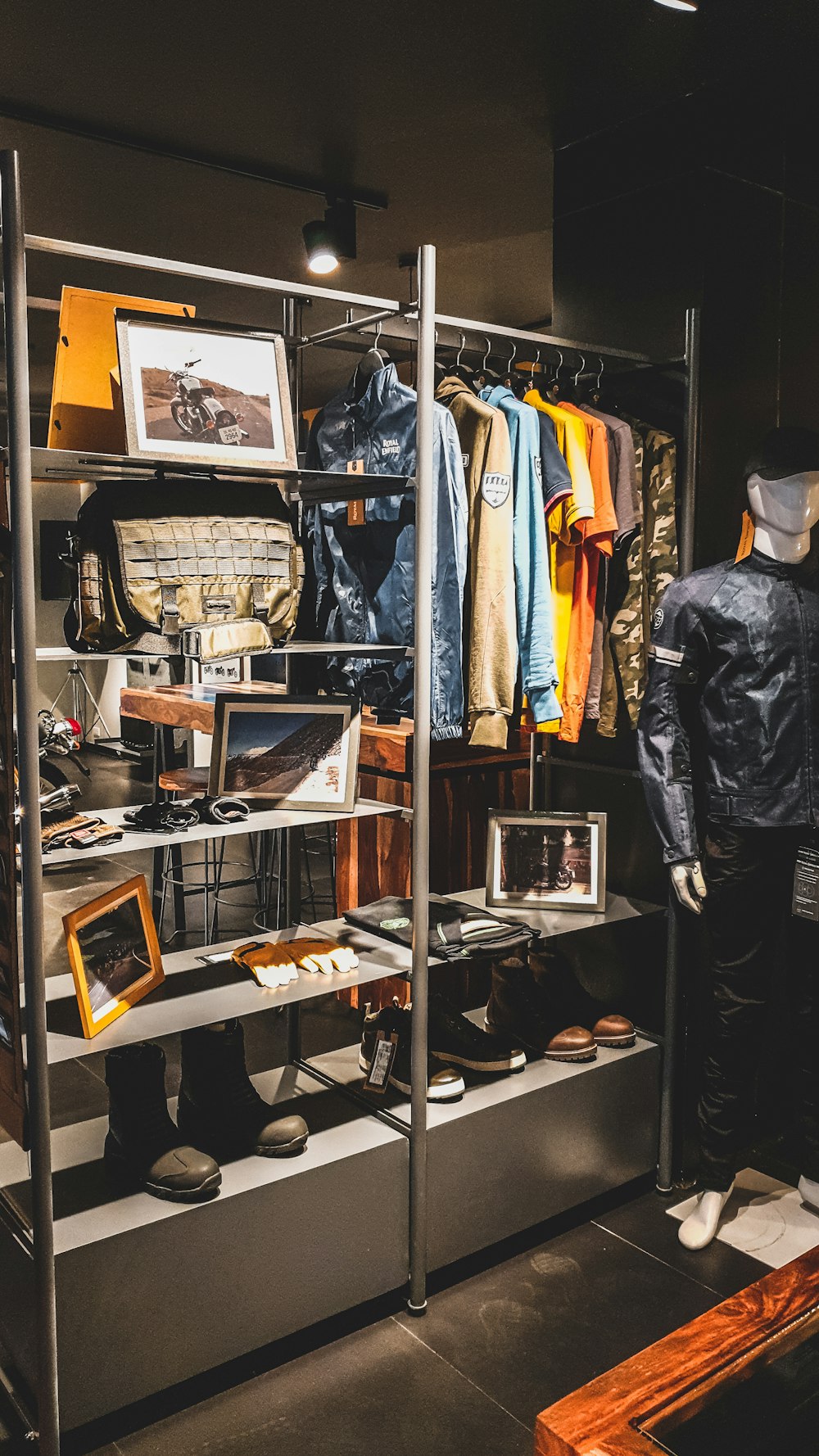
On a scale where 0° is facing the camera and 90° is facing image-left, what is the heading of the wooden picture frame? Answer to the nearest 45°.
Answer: approximately 315°

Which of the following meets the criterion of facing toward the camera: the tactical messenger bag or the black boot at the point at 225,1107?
the tactical messenger bag

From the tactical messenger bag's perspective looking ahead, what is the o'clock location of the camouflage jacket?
The camouflage jacket is roughly at 8 o'clock from the tactical messenger bag.

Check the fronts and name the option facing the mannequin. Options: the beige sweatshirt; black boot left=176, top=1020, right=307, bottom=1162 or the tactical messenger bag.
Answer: the black boot

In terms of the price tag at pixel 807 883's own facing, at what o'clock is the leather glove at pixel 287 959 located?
The leather glove is roughly at 2 o'clock from the price tag.

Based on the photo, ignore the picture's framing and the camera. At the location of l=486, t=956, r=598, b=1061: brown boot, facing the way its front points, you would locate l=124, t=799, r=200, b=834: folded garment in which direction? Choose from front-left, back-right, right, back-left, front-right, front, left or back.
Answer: right

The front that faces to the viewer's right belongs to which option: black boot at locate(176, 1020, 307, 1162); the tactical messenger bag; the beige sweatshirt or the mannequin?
the black boot

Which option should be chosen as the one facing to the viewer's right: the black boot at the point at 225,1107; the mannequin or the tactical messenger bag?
the black boot

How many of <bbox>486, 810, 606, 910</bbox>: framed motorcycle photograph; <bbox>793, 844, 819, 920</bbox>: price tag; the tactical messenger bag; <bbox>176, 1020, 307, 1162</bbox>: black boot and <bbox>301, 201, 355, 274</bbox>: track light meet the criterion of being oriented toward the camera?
4

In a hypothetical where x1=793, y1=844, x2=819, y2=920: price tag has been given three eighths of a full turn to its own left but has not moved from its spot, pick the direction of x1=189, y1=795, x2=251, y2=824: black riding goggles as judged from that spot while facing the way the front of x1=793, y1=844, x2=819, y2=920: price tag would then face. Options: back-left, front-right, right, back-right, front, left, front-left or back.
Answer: back

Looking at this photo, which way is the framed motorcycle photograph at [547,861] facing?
toward the camera

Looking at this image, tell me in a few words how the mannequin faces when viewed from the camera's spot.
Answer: facing the viewer

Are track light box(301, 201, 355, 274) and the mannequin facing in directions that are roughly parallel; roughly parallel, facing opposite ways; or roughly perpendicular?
roughly parallel

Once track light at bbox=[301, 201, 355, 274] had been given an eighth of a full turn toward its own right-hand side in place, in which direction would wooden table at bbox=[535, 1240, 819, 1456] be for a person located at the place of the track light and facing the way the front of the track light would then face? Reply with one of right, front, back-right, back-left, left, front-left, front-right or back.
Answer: front-left

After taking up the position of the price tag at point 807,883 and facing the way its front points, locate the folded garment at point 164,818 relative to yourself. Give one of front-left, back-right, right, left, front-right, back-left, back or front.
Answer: front-right

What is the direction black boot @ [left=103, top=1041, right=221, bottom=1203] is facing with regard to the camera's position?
facing the viewer and to the right of the viewer

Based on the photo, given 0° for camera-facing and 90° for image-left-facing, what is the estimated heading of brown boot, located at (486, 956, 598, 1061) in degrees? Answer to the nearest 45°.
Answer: approximately 315°
